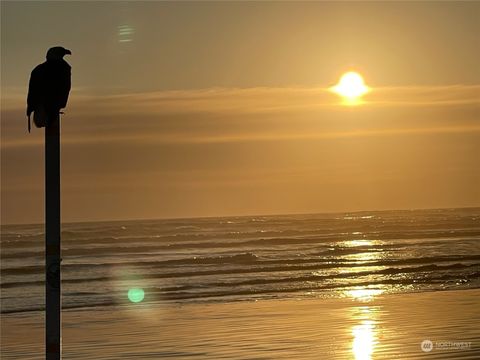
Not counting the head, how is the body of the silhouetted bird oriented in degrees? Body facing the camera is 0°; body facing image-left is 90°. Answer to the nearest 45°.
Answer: approximately 270°
